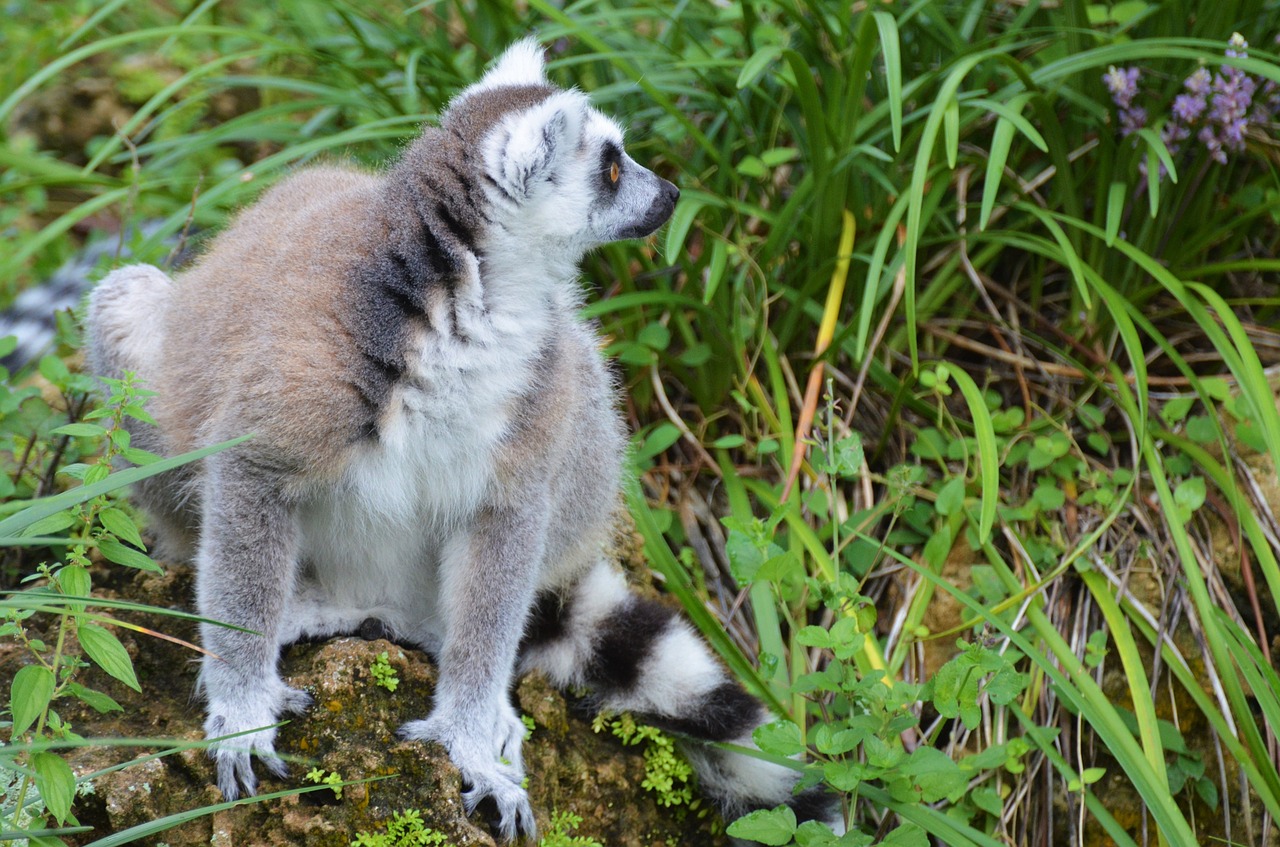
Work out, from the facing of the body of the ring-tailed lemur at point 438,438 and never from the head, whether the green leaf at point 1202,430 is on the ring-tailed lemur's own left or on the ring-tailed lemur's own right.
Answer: on the ring-tailed lemur's own left

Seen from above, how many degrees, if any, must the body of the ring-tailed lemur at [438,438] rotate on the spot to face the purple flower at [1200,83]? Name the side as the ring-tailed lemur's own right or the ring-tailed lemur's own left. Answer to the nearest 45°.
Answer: approximately 90° to the ring-tailed lemur's own left

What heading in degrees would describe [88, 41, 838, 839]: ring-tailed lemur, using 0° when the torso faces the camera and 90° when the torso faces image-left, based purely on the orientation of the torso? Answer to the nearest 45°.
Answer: approximately 315°

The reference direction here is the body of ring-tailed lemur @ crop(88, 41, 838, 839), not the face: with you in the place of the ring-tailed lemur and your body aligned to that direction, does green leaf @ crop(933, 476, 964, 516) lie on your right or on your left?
on your left

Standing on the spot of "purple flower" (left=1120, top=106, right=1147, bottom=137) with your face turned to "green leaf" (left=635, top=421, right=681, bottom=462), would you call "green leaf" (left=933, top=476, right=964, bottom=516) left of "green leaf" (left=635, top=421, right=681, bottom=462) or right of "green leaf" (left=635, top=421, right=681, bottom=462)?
left

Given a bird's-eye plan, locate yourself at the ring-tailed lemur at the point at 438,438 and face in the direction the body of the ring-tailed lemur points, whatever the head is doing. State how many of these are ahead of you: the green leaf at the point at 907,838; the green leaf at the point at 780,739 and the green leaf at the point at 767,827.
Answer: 3

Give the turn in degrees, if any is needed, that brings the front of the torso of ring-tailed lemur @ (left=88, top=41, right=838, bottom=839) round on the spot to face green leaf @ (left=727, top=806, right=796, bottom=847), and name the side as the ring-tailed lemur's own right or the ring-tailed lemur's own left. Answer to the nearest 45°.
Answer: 0° — it already faces it

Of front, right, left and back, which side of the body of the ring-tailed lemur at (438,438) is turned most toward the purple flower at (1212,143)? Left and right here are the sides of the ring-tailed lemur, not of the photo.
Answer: left

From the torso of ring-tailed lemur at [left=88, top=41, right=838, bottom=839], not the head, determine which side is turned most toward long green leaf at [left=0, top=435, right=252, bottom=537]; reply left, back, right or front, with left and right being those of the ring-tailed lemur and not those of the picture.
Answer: right
